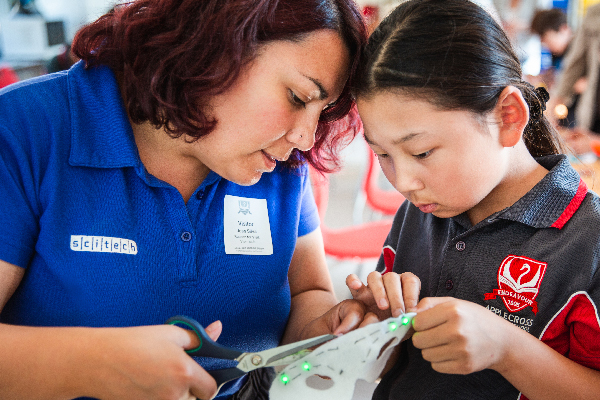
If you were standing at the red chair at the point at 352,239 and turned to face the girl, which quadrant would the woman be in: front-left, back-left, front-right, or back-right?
front-right

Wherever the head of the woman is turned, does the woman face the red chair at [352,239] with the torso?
no

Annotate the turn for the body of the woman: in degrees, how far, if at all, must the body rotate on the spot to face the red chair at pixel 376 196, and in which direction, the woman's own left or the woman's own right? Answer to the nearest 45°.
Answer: approximately 90° to the woman's own left

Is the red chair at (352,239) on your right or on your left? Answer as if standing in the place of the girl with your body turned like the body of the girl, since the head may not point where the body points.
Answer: on your right

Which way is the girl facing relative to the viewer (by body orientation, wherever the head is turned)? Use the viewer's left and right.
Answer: facing the viewer and to the left of the viewer

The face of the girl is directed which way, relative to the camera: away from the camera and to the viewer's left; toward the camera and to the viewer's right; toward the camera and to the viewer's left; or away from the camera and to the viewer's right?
toward the camera and to the viewer's left

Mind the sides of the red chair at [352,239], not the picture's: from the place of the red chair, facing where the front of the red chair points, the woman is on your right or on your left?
on your right

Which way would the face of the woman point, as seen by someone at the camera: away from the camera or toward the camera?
toward the camera

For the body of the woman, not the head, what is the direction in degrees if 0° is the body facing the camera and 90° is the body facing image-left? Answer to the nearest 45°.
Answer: approximately 315°
